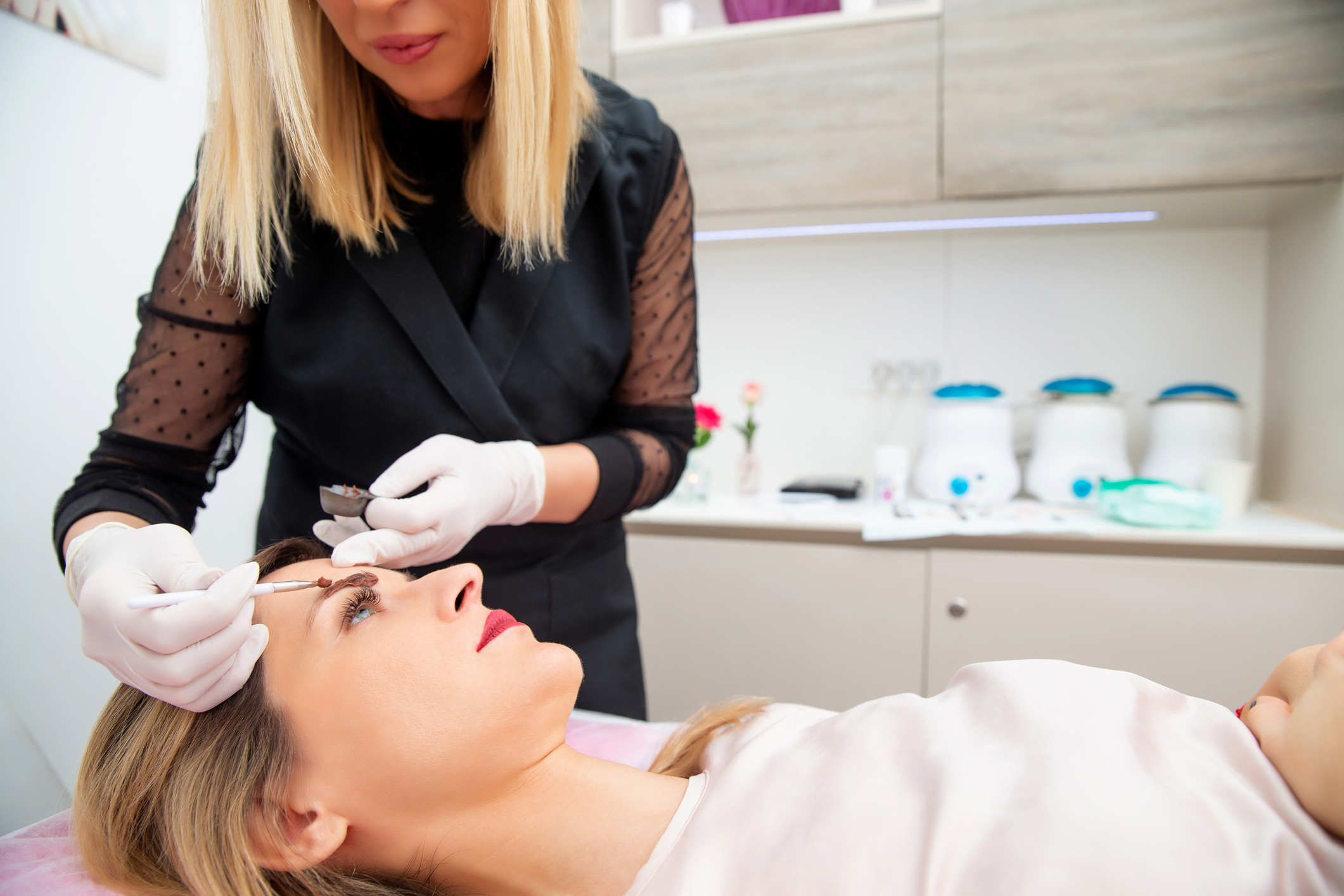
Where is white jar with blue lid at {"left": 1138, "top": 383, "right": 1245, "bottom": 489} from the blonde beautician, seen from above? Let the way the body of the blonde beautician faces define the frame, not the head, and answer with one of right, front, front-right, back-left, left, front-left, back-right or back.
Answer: left

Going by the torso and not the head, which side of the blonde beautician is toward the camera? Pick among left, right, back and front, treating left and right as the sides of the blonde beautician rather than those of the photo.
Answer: front

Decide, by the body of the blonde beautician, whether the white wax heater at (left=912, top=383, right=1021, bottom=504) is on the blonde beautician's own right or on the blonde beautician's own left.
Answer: on the blonde beautician's own left

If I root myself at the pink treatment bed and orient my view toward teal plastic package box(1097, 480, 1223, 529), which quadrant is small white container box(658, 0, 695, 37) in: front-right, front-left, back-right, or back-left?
front-left

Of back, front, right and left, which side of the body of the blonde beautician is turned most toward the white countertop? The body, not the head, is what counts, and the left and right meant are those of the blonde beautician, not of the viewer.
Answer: left

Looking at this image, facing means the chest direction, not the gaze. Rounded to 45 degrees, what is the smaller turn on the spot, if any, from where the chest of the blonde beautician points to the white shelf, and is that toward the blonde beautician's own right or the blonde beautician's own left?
approximately 135° to the blonde beautician's own left

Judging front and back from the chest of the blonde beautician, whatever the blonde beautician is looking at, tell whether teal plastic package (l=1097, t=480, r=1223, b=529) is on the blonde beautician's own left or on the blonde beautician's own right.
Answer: on the blonde beautician's own left

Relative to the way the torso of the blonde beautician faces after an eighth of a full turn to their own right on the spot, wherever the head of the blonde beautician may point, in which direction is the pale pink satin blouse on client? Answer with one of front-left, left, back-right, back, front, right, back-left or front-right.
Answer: left

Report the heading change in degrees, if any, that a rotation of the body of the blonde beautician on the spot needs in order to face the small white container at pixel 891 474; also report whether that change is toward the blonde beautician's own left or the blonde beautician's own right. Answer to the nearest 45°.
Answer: approximately 135° to the blonde beautician's own left

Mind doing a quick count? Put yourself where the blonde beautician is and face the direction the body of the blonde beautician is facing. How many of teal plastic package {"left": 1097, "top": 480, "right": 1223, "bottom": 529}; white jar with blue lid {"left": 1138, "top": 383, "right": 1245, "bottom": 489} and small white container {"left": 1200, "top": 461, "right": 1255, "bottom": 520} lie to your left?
3
